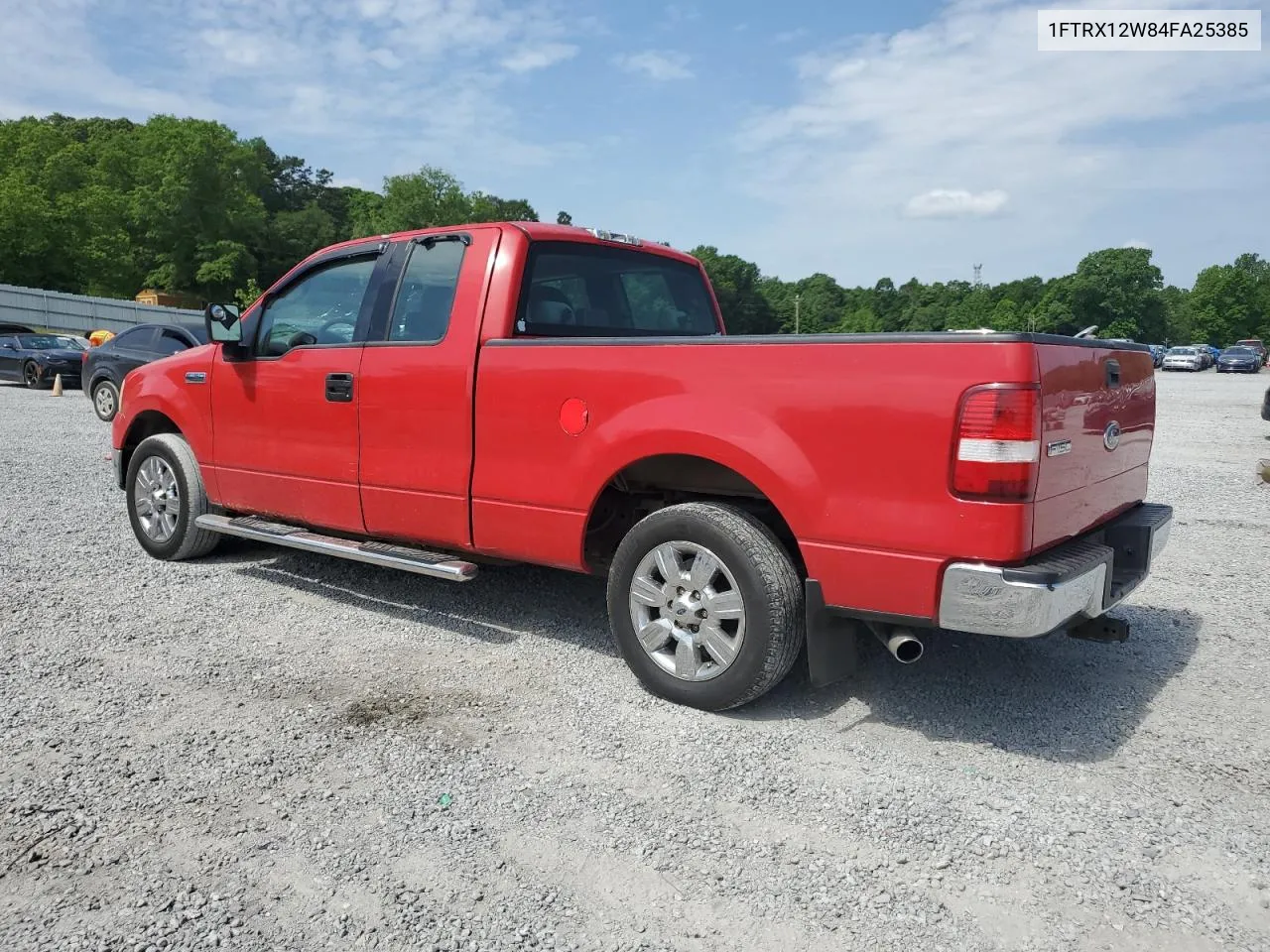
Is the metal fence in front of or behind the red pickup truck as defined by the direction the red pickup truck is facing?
in front

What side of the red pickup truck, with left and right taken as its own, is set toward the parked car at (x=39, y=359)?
front

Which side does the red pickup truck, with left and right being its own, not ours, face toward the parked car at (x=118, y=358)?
front

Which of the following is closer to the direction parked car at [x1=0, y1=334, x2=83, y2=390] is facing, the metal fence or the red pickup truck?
the red pickup truck

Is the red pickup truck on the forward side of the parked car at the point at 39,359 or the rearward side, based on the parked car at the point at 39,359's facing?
on the forward side

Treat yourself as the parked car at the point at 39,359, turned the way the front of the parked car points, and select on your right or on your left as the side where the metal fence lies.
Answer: on your left

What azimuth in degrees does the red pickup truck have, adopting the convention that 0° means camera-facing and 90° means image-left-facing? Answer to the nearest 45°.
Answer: approximately 135°
